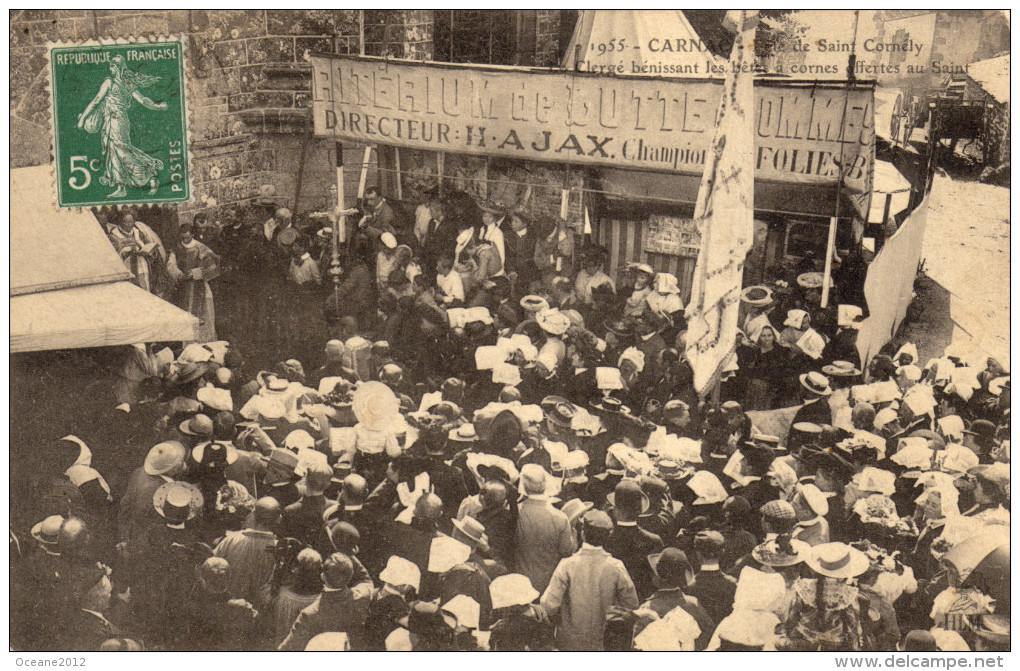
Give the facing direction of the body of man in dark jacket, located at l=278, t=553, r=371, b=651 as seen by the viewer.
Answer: away from the camera

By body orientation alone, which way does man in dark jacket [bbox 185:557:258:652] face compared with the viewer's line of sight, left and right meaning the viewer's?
facing away from the viewer

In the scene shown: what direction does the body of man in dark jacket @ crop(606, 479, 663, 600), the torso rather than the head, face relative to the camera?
away from the camera

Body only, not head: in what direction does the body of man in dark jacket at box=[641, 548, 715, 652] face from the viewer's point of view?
away from the camera

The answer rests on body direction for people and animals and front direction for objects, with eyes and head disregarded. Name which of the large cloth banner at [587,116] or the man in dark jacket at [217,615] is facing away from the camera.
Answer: the man in dark jacket

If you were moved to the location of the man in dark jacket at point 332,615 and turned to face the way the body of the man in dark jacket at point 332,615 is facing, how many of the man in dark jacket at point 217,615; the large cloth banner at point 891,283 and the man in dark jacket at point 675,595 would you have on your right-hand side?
2

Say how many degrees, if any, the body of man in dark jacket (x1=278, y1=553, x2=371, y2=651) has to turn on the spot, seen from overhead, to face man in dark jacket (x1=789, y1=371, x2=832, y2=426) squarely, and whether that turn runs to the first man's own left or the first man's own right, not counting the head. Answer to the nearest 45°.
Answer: approximately 90° to the first man's own right

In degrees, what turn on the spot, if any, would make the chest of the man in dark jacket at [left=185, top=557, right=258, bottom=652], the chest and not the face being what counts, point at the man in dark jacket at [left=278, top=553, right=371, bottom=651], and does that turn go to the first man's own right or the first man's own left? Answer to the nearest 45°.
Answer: approximately 90° to the first man's own right

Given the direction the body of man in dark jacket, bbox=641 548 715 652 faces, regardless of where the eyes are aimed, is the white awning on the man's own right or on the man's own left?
on the man's own left

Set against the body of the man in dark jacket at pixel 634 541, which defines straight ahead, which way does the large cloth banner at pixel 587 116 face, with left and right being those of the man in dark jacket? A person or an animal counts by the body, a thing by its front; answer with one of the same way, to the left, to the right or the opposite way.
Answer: the opposite way

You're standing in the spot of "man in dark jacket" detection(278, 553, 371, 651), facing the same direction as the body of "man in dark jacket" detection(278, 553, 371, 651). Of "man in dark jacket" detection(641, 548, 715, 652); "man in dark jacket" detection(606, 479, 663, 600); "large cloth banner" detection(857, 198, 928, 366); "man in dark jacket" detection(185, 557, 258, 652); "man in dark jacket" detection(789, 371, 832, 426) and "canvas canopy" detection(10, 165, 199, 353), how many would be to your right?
4
